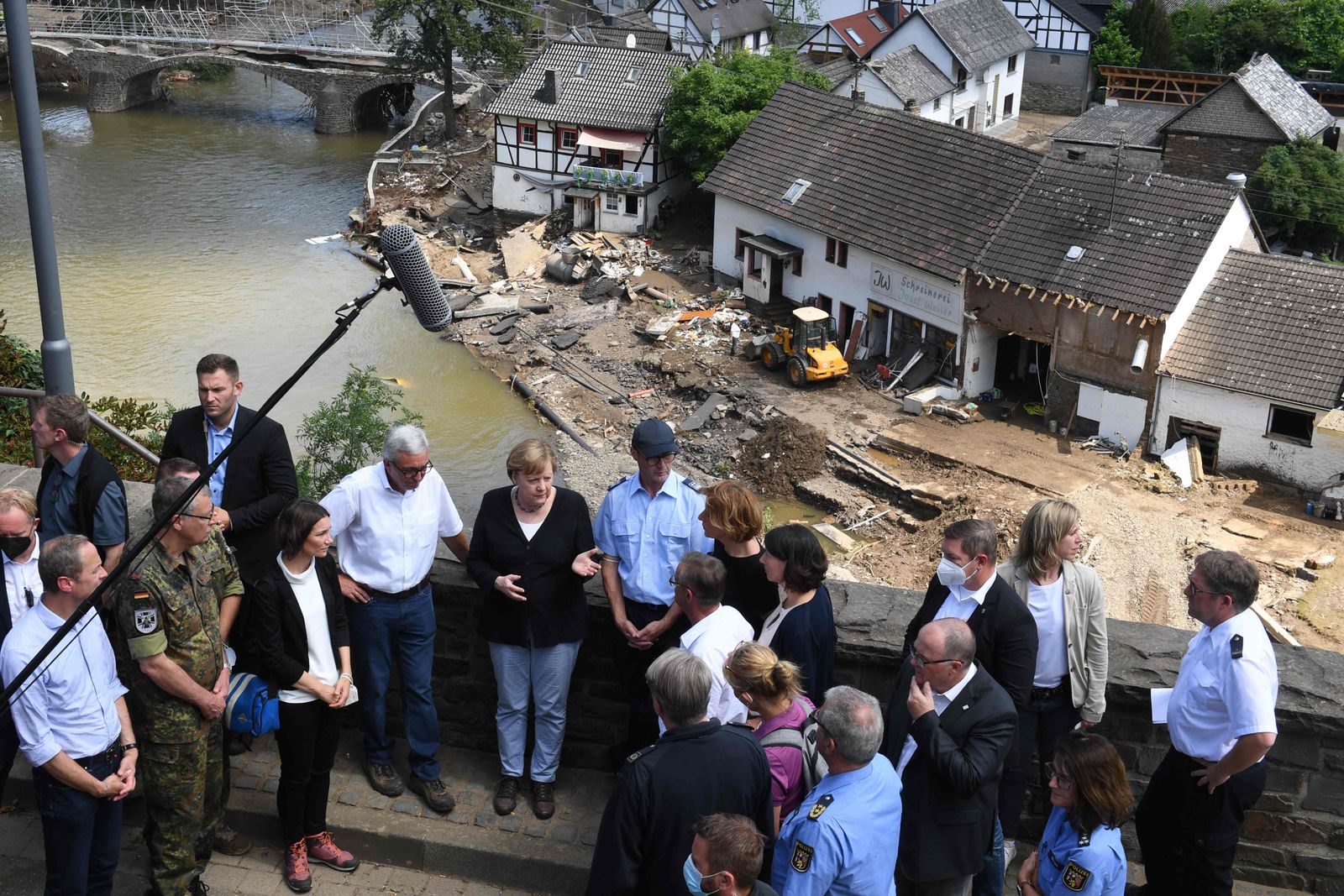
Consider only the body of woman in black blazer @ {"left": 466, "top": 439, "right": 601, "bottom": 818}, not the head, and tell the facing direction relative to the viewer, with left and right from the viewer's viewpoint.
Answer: facing the viewer

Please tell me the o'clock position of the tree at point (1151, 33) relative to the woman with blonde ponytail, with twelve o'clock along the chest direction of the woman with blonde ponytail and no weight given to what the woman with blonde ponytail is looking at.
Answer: The tree is roughly at 2 o'clock from the woman with blonde ponytail.

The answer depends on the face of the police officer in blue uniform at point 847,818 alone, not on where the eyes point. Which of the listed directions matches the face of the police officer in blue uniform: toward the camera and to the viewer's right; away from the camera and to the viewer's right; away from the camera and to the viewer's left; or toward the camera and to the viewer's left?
away from the camera and to the viewer's left

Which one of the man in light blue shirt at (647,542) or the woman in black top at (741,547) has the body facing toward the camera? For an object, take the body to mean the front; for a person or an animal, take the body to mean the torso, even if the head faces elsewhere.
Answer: the man in light blue shirt

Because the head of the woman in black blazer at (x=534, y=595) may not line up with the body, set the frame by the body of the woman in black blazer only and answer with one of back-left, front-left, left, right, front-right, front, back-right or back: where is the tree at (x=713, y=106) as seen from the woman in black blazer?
back

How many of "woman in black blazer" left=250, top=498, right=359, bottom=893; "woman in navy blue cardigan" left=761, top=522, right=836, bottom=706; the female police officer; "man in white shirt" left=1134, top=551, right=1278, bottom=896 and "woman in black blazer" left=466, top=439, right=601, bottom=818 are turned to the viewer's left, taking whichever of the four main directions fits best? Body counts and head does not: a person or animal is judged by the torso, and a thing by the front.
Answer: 3

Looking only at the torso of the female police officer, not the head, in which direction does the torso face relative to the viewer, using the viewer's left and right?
facing to the left of the viewer

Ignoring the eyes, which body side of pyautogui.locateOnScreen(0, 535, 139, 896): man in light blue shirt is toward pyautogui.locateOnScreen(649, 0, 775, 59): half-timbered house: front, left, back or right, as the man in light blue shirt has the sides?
left

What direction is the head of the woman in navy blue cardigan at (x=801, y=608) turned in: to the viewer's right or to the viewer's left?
to the viewer's left

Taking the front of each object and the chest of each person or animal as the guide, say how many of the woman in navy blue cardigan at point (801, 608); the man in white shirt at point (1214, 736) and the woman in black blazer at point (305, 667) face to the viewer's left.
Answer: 2

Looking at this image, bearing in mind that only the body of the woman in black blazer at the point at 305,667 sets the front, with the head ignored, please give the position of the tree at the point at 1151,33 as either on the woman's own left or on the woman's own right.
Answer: on the woman's own left

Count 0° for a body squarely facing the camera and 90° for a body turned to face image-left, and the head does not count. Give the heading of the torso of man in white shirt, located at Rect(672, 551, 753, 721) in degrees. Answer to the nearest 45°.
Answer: approximately 135°

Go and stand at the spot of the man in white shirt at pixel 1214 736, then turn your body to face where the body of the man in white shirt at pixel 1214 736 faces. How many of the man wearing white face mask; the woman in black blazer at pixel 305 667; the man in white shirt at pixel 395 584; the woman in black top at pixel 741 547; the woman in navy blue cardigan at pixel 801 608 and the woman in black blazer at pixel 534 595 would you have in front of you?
6

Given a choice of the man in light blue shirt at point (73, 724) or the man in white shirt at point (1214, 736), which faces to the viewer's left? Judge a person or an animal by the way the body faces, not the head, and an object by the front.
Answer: the man in white shirt

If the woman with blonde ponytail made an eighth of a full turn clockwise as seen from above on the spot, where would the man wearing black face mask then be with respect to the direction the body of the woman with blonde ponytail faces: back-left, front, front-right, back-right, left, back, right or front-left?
left

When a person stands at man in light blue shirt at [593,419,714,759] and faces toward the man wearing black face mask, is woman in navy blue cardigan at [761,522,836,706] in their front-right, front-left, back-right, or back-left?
back-left

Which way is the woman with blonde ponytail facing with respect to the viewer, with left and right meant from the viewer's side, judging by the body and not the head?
facing away from the viewer and to the left of the viewer

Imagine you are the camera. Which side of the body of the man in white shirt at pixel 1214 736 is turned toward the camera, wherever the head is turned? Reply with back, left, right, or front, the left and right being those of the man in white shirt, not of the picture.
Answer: left

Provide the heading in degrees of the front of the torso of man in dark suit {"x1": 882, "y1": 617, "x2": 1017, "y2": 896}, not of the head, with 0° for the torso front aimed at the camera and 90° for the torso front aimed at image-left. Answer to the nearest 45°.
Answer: approximately 45°
